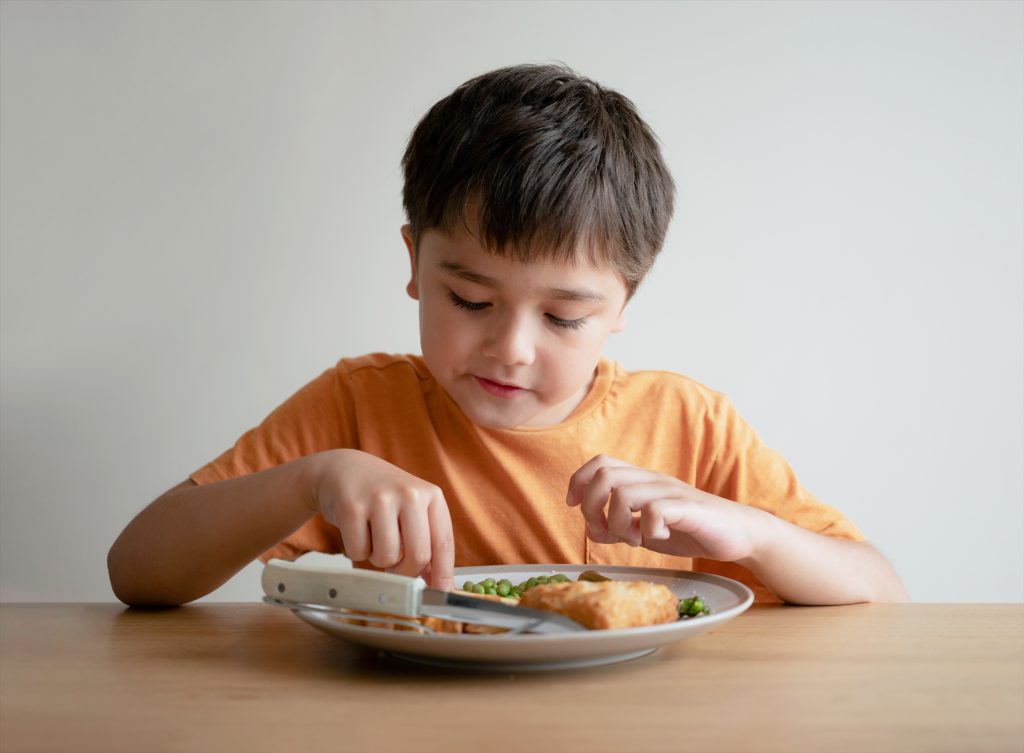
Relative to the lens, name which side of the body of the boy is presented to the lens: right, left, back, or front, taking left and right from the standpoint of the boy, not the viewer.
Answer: front
